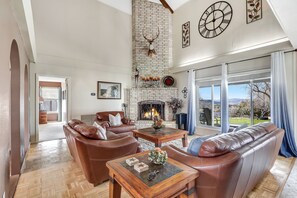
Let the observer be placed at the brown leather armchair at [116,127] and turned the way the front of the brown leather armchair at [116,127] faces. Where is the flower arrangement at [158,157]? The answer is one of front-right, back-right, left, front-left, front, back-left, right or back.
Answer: front-right

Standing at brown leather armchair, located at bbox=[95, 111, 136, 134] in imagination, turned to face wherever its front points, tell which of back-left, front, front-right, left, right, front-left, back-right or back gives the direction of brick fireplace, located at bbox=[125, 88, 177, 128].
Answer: left

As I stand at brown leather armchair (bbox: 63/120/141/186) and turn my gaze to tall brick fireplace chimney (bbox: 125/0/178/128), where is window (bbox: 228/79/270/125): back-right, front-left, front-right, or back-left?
front-right

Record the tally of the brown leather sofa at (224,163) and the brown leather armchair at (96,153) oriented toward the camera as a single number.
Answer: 0

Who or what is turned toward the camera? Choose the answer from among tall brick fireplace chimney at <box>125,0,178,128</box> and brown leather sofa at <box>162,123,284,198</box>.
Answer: the tall brick fireplace chimney

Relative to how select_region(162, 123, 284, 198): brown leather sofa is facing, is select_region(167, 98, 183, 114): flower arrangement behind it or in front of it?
in front

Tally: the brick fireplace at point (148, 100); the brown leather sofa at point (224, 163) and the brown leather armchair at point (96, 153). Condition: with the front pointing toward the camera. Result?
1

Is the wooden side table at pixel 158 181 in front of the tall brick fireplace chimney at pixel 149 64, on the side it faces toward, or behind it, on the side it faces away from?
in front

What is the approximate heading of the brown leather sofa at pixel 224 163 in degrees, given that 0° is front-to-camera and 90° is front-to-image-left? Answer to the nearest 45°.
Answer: approximately 135°

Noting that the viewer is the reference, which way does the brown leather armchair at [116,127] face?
facing the viewer and to the right of the viewer

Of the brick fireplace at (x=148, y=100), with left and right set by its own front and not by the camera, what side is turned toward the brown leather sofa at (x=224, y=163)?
front

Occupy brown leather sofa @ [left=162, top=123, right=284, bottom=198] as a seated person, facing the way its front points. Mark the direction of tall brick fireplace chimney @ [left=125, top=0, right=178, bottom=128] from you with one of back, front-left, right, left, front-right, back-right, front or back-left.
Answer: front

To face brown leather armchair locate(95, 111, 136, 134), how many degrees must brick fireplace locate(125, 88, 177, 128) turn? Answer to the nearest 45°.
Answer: approximately 45° to its right

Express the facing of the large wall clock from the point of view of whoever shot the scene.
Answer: facing the viewer and to the left of the viewer

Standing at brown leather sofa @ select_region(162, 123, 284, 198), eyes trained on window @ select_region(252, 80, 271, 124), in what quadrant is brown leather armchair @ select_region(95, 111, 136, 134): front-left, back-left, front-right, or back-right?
front-left

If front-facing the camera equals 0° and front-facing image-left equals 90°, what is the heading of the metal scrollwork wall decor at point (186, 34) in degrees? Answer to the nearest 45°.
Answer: approximately 45°

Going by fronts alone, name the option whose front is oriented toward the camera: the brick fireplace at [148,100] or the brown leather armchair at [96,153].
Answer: the brick fireplace

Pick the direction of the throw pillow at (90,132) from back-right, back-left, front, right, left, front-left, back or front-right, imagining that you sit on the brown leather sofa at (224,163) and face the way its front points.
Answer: front-left
